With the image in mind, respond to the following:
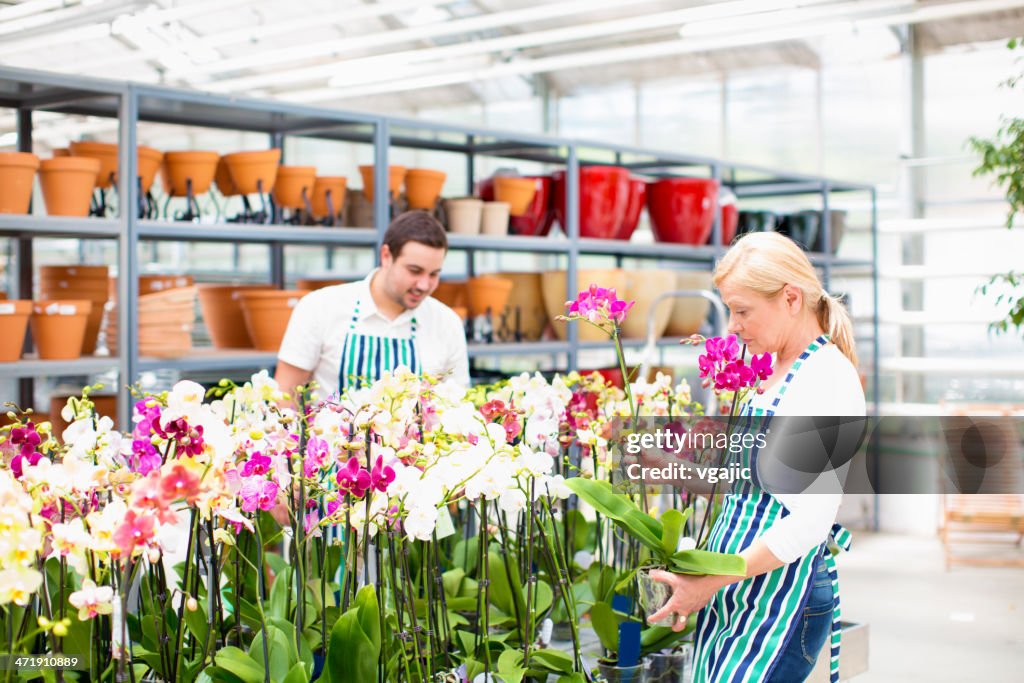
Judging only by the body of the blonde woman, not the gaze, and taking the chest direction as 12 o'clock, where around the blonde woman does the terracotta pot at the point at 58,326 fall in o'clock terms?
The terracotta pot is roughly at 1 o'clock from the blonde woman.

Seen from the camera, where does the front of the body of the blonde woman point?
to the viewer's left

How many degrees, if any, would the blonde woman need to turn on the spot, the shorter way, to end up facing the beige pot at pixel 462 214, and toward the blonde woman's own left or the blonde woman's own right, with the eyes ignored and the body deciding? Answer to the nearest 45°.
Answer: approximately 45° to the blonde woman's own right

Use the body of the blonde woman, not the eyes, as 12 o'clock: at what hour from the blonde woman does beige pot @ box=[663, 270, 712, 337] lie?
The beige pot is roughly at 3 o'clock from the blonde woman.

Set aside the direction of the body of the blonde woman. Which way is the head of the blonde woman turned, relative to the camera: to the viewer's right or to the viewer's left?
to the viewer's left

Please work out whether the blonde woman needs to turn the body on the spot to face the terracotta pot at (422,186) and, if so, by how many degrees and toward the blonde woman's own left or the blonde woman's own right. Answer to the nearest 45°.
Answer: approximately 45° to the blonde woman's own right

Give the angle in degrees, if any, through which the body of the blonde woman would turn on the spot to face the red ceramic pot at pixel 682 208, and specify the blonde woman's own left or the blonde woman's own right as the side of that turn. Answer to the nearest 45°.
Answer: approximately 90° to the blonde woman's own right

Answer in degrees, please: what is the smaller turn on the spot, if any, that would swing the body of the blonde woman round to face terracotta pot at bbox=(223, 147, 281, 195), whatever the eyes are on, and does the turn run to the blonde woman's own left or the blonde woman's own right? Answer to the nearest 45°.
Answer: approximately 45° to the blonde woman's own right
